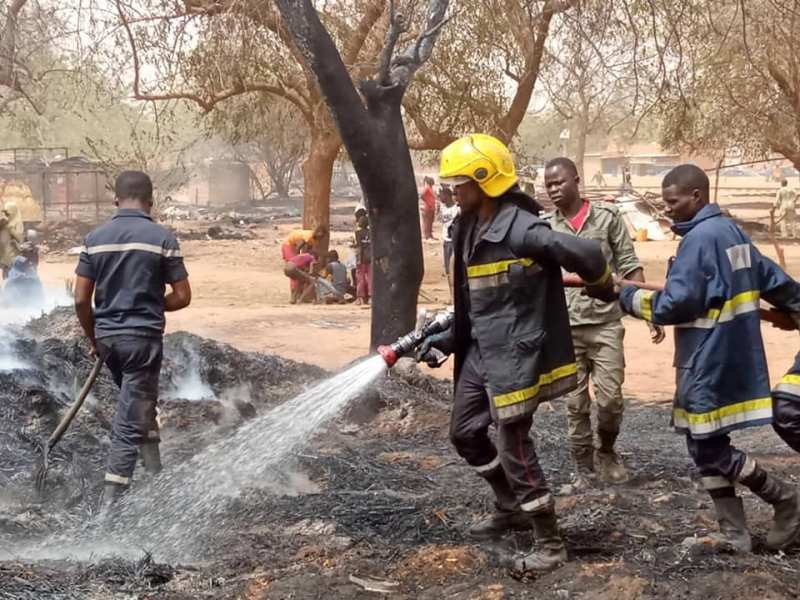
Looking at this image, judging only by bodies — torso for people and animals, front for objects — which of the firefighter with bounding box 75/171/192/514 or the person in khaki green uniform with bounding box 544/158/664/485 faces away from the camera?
the firefighter

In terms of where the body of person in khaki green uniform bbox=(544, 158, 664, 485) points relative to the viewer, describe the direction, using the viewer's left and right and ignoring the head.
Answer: facing the viewer and to the left of the viewer

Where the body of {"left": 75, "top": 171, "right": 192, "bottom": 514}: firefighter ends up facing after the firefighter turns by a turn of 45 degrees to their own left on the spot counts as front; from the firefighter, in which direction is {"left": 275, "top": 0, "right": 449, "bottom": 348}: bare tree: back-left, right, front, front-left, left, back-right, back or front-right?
right

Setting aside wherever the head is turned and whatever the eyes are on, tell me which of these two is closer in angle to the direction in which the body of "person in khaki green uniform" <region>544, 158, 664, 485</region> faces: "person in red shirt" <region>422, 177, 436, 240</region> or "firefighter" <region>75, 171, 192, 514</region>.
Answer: the firefighter

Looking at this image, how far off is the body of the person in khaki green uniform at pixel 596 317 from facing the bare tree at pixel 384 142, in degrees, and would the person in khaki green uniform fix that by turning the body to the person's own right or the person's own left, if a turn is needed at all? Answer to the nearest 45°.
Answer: approximately 90° to the person's own right

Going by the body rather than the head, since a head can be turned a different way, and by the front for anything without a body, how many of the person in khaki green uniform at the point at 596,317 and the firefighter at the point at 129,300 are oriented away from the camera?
1

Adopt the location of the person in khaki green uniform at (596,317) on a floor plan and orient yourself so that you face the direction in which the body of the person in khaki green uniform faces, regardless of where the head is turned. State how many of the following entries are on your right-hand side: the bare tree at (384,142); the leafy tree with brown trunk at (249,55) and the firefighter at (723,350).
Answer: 2

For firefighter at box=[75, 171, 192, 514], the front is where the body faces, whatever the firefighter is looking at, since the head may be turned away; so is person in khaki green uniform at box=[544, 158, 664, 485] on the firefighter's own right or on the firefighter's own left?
on the firefighter's own right

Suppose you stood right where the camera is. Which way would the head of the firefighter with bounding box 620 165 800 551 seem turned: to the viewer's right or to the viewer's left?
to the viewer's left

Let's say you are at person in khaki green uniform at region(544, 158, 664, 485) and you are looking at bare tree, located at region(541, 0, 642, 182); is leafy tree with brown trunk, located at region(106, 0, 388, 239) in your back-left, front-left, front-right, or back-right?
front-left

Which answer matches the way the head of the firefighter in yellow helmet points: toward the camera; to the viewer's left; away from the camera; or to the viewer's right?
to the viewer's left

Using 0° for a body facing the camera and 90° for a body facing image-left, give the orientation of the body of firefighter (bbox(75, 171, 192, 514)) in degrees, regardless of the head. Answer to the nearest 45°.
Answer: approximately 180°

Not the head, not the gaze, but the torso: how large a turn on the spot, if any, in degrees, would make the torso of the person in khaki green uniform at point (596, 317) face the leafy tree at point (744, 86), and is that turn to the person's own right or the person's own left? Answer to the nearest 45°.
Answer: approximately 135° to the person's own right

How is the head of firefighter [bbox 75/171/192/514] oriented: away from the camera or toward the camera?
away from the camera
